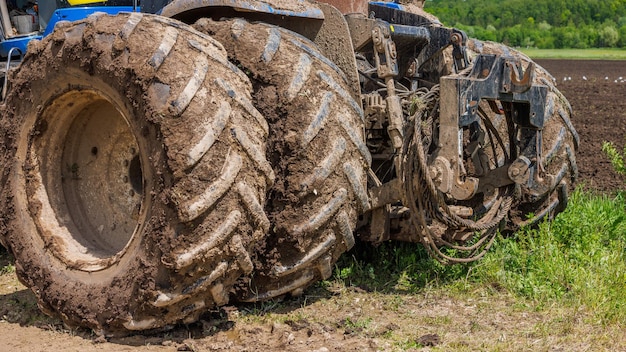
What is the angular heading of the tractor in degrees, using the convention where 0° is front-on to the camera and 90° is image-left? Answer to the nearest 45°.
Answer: approximately 135°
